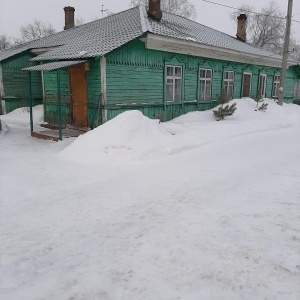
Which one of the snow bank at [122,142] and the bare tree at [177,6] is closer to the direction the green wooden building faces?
the snow bank

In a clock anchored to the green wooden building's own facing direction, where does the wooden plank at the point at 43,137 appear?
The wooden plank is roughly at 3 o'clock from the green wooden building.

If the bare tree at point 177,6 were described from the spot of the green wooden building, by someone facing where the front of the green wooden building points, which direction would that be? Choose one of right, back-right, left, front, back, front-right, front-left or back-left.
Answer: back-left

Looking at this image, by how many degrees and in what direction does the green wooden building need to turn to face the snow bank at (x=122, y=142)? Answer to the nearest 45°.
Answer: approximately 45° to its right

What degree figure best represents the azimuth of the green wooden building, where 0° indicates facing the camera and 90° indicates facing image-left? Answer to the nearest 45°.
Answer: approximately 315°

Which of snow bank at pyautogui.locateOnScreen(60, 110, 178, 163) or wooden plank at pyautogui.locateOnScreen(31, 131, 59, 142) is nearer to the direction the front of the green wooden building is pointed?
the snow bank
